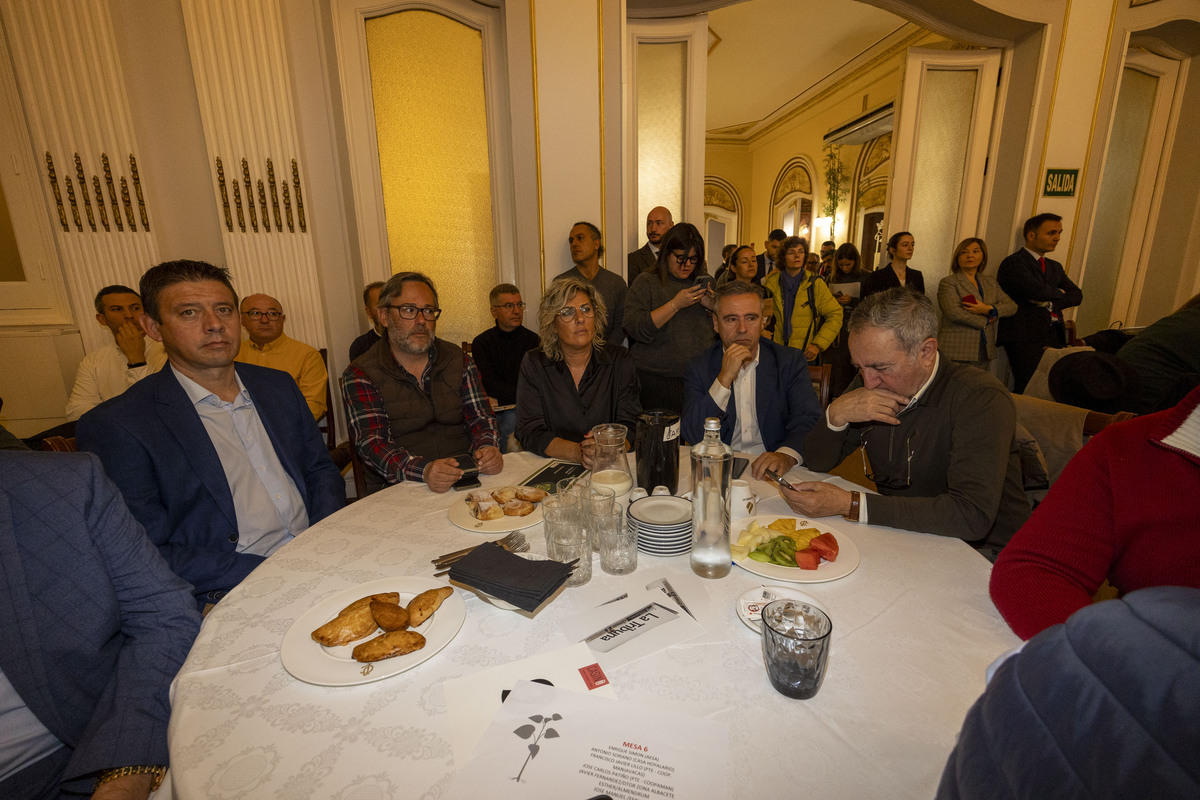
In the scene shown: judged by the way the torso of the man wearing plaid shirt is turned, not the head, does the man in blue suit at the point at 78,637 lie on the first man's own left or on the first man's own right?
on the first man's own right

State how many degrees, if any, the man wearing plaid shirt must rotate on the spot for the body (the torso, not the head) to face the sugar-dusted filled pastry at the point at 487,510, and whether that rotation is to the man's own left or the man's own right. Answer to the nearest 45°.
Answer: approximately 45° to the man's own right

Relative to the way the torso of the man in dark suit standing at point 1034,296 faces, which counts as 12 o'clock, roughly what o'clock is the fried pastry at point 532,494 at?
The fried pastry is roughly at 2 o'clock from the man in dark suit standing.

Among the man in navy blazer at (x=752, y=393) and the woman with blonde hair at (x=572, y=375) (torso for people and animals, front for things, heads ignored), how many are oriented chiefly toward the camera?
2

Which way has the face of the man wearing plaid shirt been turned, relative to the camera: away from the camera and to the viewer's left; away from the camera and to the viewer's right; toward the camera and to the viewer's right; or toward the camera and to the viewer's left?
toward the camera and to the viewer's right

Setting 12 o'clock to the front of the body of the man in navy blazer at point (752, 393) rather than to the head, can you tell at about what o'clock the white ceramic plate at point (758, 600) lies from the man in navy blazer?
The white ceramic plate is roughly at 12 o'clock from the man in navy blazer.

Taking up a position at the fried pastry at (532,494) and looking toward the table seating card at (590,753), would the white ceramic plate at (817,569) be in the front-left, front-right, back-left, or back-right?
front-left

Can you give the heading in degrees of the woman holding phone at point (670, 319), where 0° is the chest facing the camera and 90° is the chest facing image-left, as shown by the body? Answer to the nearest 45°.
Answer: approximately 315°

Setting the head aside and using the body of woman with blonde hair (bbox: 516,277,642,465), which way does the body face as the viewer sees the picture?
toward the camera

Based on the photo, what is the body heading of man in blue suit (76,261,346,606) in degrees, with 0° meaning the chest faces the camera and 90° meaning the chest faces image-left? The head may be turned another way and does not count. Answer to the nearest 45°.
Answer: approximately 315°

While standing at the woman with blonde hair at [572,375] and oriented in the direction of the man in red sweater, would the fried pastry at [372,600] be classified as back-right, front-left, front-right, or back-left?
front-right

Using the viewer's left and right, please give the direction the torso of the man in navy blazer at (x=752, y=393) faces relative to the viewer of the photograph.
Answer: facing the viewer

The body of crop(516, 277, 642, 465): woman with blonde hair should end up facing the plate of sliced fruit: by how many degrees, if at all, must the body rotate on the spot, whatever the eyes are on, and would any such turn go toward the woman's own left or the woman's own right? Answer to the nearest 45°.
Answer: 0° — they already face it
